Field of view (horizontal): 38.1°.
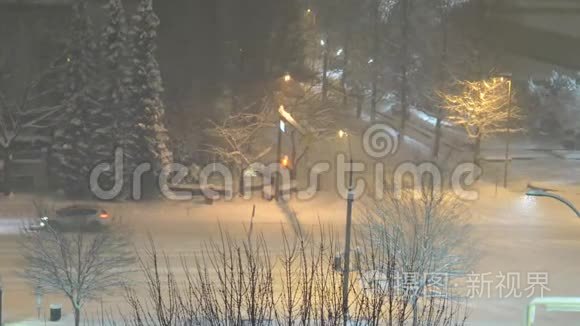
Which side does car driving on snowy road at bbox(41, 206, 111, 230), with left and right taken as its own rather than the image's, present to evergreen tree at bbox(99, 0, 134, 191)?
right

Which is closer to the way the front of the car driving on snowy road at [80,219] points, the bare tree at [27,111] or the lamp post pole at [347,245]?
the bare tree

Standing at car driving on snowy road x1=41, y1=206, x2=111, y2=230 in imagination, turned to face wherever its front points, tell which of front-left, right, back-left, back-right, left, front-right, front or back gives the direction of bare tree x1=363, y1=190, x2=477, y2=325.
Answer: back-left

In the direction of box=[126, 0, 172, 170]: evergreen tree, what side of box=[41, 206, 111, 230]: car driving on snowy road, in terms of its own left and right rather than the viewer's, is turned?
right

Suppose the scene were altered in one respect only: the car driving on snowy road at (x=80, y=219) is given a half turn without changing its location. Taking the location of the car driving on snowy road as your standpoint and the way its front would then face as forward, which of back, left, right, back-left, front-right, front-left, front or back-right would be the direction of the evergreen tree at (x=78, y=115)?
left

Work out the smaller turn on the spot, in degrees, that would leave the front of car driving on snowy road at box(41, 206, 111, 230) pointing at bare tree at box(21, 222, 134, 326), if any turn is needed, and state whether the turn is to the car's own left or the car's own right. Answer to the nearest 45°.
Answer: approximately 90° to the car's own left

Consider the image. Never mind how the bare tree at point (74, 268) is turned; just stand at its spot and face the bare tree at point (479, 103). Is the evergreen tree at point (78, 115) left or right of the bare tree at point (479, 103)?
left

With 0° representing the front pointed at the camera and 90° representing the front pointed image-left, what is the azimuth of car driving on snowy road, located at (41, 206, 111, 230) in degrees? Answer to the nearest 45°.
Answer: approximately 90°
